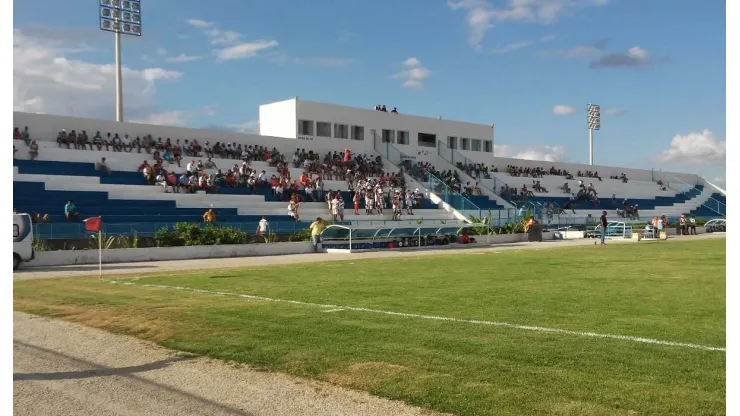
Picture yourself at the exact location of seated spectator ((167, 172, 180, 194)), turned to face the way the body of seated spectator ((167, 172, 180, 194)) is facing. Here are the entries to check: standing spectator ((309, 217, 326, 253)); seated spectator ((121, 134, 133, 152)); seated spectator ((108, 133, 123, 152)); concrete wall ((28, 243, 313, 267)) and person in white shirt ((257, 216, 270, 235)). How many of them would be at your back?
2

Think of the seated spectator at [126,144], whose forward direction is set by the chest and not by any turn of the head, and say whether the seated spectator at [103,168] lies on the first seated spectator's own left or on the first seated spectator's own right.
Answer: on the first seated spectator's own right

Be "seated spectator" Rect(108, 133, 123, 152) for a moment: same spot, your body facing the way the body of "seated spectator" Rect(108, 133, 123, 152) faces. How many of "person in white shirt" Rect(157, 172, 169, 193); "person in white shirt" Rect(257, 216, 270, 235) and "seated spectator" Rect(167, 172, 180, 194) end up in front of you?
3

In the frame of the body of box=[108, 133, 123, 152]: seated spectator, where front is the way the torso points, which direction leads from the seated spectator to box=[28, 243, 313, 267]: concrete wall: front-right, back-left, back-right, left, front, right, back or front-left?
front-right

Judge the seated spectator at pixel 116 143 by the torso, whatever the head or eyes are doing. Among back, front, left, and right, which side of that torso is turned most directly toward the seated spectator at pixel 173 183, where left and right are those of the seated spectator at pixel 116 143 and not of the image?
front

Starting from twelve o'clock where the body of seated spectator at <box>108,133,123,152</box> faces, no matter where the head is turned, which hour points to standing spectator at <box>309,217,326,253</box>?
The standing spectator is roughly at 12 o'clock from the seated spectator.

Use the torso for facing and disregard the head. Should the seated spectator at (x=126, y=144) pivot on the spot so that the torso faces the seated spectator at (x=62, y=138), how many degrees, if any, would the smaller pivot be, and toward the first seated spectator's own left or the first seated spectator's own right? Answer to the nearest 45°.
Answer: approximately 90° to the first seated spectator's own right

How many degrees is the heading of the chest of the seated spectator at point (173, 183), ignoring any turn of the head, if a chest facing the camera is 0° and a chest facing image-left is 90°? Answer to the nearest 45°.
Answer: approximately 315°

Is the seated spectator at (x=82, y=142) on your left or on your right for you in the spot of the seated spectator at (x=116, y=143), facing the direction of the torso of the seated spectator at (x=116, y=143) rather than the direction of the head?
on your right

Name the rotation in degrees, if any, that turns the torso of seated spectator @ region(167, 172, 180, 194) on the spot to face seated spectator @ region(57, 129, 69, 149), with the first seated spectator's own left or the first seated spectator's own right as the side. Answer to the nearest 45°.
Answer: approximately 135° to the first seated spectator's own right

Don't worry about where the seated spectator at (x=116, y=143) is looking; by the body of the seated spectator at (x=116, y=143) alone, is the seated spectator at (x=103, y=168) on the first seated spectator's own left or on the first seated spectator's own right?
on the first seated spectator's own right

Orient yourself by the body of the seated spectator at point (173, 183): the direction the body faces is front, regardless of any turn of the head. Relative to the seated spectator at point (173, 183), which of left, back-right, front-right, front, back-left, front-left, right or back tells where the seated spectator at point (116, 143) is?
back

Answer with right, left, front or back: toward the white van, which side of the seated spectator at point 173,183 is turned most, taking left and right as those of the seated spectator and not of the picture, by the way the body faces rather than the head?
right
